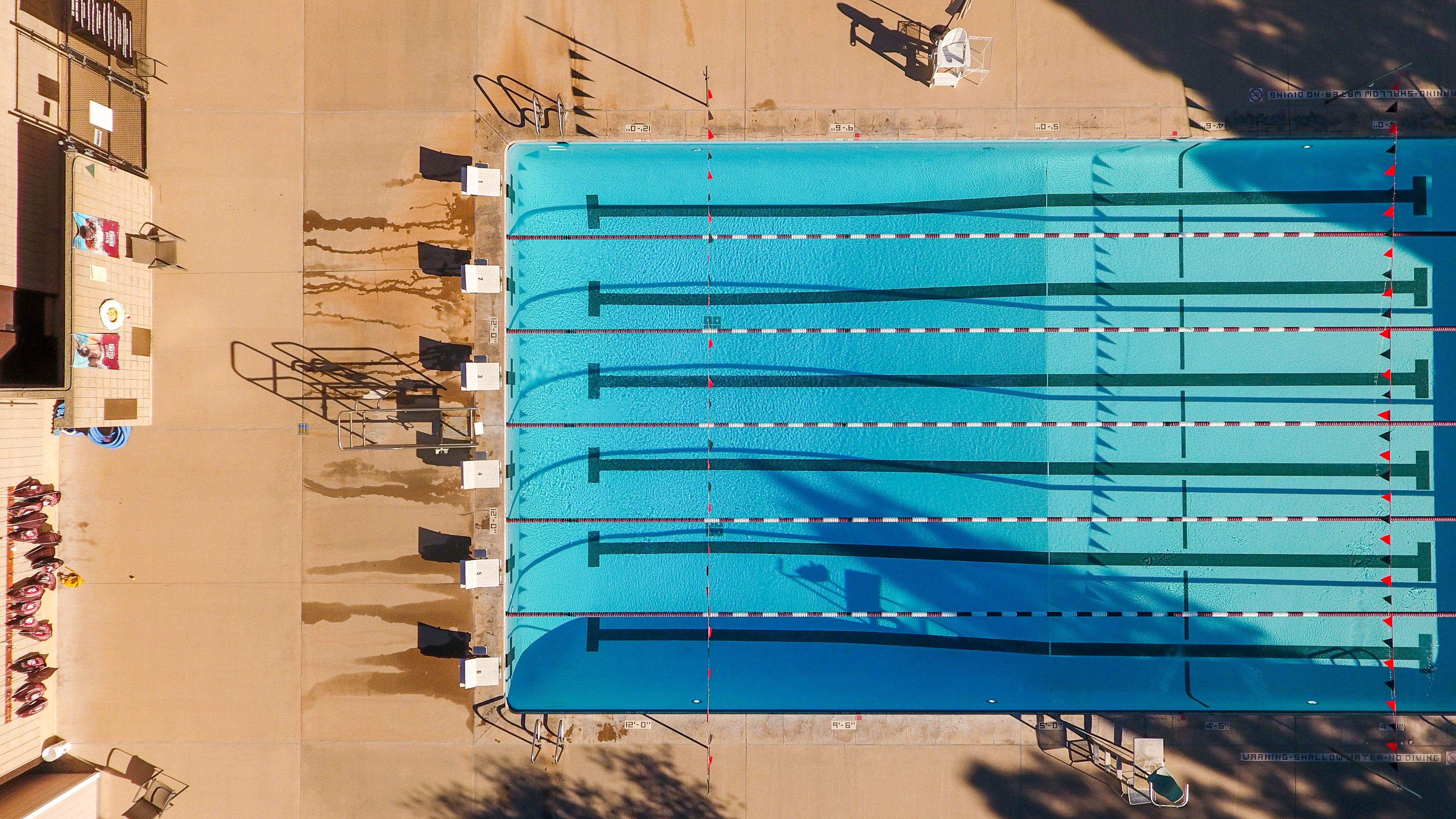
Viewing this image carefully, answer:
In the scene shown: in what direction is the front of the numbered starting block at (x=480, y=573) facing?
to the viewer's right

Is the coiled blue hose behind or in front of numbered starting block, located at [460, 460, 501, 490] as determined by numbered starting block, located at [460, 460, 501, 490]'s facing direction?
behind

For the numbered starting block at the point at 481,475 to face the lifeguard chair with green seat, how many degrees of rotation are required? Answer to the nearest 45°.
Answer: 0° — it already faces it

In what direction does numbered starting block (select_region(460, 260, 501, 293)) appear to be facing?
to the viewer's right

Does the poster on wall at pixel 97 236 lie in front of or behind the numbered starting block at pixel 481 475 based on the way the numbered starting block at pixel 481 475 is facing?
behind

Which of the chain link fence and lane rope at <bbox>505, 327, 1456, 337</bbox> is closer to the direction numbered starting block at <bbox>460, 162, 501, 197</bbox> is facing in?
the lane rope

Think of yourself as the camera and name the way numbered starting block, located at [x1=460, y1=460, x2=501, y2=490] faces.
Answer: facing to the right of the viewer

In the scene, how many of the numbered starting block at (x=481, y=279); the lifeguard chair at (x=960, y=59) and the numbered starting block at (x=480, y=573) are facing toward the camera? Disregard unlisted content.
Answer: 1

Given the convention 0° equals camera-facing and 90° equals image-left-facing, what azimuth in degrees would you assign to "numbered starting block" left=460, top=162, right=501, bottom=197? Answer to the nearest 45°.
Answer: approximately 270°

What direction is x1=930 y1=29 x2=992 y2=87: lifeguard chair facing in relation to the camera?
toward the camera

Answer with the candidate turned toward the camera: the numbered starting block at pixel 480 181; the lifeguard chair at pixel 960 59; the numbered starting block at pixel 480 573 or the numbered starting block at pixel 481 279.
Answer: the lifeguard chair
